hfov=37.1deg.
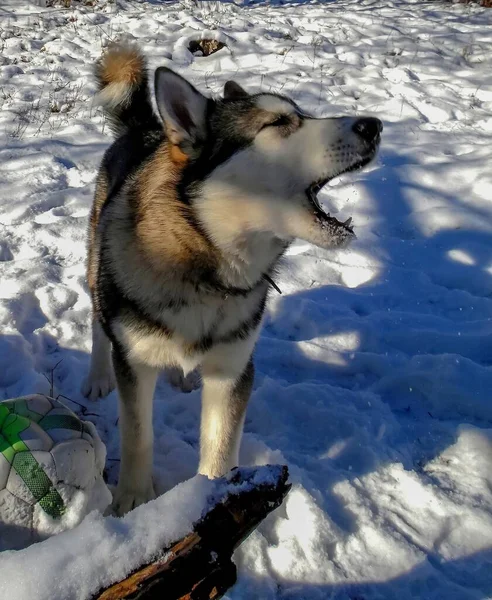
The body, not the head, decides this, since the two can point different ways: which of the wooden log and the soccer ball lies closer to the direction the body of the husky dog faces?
the wooden log

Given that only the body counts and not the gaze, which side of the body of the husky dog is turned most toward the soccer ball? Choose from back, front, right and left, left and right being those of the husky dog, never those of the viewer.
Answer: right

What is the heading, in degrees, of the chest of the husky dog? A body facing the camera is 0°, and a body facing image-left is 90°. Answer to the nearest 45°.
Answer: approximately 315°
